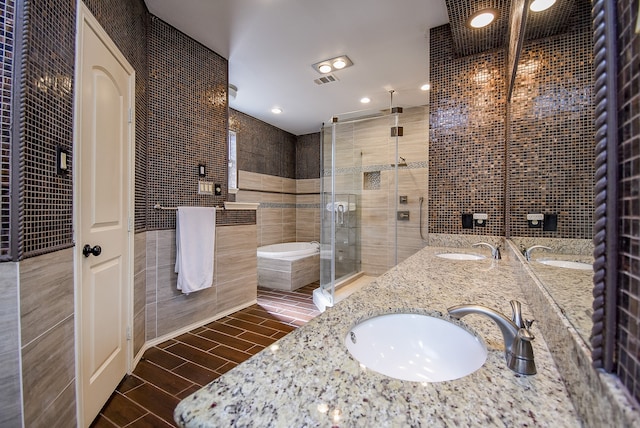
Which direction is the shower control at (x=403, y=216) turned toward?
toward the camera

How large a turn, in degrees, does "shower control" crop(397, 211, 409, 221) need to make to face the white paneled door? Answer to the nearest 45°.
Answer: approximately 45° to its right

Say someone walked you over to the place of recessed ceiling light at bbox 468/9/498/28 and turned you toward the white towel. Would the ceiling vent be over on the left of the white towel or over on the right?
right

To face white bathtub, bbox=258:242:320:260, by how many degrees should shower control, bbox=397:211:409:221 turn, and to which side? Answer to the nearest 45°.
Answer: approximately 90° to its right

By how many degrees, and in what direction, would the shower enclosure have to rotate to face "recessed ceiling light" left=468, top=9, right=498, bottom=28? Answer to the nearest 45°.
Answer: approximately 45° to its left

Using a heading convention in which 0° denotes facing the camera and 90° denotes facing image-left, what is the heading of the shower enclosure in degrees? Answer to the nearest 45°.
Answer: approximately 45°

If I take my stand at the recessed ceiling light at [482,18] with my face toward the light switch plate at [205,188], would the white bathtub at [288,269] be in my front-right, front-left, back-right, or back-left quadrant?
front-right

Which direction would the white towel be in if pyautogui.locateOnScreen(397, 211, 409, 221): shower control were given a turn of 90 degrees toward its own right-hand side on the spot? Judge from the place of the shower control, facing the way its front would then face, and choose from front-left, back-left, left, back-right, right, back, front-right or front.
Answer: front-left
